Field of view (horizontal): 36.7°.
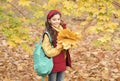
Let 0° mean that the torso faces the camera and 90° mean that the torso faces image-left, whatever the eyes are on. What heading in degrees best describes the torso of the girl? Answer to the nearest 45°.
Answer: approximately 315°
